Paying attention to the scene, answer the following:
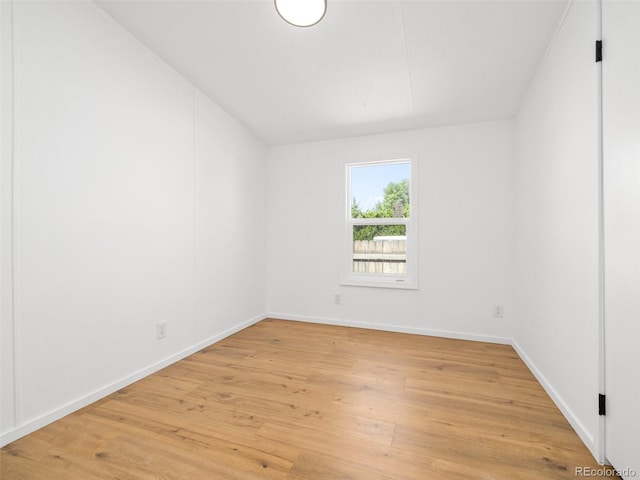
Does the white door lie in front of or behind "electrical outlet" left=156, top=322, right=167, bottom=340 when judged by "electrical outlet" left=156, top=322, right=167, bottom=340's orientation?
in front

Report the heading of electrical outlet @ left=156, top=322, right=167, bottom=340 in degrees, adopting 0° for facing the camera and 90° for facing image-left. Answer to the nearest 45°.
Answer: approximately 315°

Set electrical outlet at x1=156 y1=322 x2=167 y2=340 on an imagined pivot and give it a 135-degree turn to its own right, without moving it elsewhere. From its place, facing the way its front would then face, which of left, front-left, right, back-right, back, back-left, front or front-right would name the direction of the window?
back

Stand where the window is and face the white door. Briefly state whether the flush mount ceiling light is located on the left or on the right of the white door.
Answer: right
